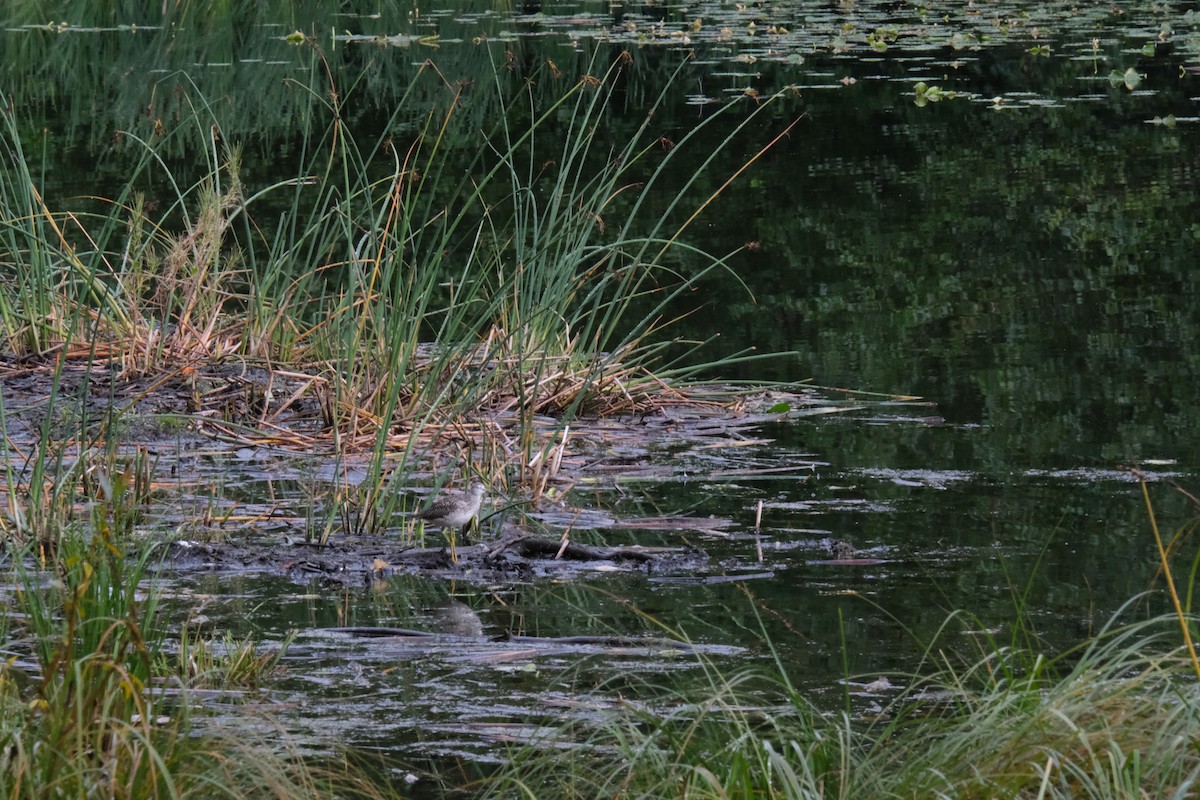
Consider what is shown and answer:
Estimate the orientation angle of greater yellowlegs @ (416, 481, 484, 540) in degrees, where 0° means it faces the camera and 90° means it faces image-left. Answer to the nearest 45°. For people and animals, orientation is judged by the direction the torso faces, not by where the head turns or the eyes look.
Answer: approximately 270°

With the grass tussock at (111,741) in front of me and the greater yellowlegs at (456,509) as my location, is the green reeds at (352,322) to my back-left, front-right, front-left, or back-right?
back-right

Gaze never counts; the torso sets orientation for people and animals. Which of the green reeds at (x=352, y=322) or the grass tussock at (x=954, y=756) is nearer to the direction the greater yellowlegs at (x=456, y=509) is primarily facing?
the grass tussock

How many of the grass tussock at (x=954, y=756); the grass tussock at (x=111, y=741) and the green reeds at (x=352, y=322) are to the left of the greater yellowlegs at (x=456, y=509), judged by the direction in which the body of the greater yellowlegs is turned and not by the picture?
1
